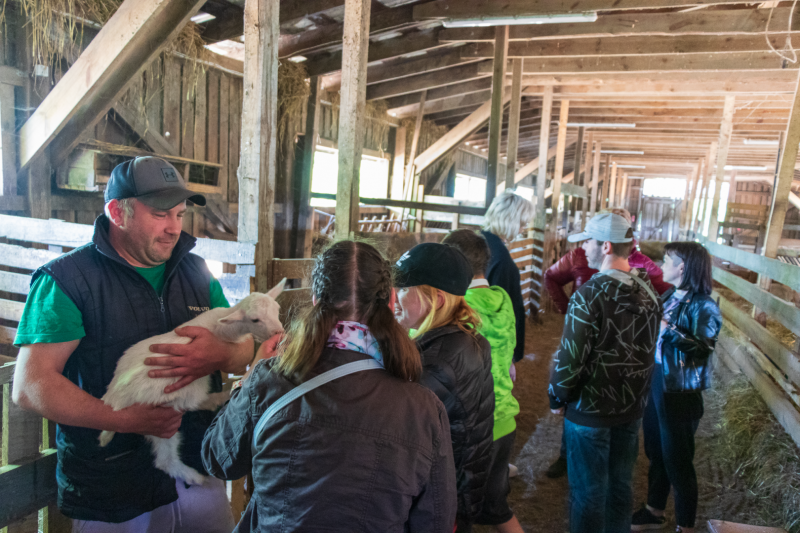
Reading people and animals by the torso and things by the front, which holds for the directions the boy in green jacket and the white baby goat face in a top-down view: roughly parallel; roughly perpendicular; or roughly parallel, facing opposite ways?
roughly perpendicular

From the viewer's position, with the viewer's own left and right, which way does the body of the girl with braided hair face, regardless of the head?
facing away from the viewer

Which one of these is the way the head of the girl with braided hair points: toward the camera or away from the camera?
away from the camera

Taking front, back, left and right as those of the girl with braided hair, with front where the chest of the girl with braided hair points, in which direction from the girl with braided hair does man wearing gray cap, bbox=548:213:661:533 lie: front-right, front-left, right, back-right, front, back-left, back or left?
front-right

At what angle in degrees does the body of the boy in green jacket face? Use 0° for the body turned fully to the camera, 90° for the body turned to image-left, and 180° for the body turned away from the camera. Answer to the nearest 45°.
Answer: approximately 135°

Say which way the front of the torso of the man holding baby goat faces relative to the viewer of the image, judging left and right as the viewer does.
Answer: facing the viewer and to the right of the viewer

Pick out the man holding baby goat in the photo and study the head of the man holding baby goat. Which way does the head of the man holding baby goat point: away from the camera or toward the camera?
toward the camera

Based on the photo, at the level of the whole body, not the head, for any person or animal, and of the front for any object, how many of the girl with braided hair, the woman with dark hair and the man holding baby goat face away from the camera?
1

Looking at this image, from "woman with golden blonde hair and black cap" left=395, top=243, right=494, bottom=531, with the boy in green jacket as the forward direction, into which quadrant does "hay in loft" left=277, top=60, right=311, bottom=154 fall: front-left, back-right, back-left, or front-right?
front-left

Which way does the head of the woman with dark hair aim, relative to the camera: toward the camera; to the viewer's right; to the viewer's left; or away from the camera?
to the viewer's left

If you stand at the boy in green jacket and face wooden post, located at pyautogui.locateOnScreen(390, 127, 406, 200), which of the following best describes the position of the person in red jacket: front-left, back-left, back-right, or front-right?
front-right

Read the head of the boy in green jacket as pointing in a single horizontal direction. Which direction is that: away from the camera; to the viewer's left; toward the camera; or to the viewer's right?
away from the camera

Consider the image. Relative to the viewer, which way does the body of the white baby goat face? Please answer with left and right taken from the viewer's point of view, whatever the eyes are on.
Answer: facing to the right of the viewer

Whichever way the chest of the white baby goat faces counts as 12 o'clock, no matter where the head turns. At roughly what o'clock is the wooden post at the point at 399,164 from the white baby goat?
The wooden post is roughly at 10 o'clock from the white baby goat.
